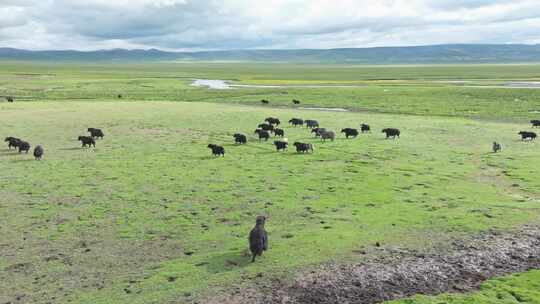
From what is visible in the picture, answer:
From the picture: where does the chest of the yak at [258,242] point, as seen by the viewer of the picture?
away from the camera

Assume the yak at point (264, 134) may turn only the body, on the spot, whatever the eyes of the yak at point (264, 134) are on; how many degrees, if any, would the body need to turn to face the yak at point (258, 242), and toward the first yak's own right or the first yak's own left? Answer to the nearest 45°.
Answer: approximately 90° to the first yak's own left

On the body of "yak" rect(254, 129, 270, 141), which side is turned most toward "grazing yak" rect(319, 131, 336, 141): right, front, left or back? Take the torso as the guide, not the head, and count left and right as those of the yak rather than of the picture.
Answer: back

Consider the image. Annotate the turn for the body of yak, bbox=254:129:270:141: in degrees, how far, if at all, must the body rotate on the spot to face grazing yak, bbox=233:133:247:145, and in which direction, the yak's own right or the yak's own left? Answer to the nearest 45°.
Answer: approximately 45° to the yak's own left

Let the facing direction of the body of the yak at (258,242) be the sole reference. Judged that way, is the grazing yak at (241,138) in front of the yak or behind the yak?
in front

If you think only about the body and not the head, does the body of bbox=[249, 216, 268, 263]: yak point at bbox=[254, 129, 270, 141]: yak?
yes

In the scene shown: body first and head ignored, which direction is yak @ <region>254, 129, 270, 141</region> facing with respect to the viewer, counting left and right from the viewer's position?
facing to the left of the viewer
